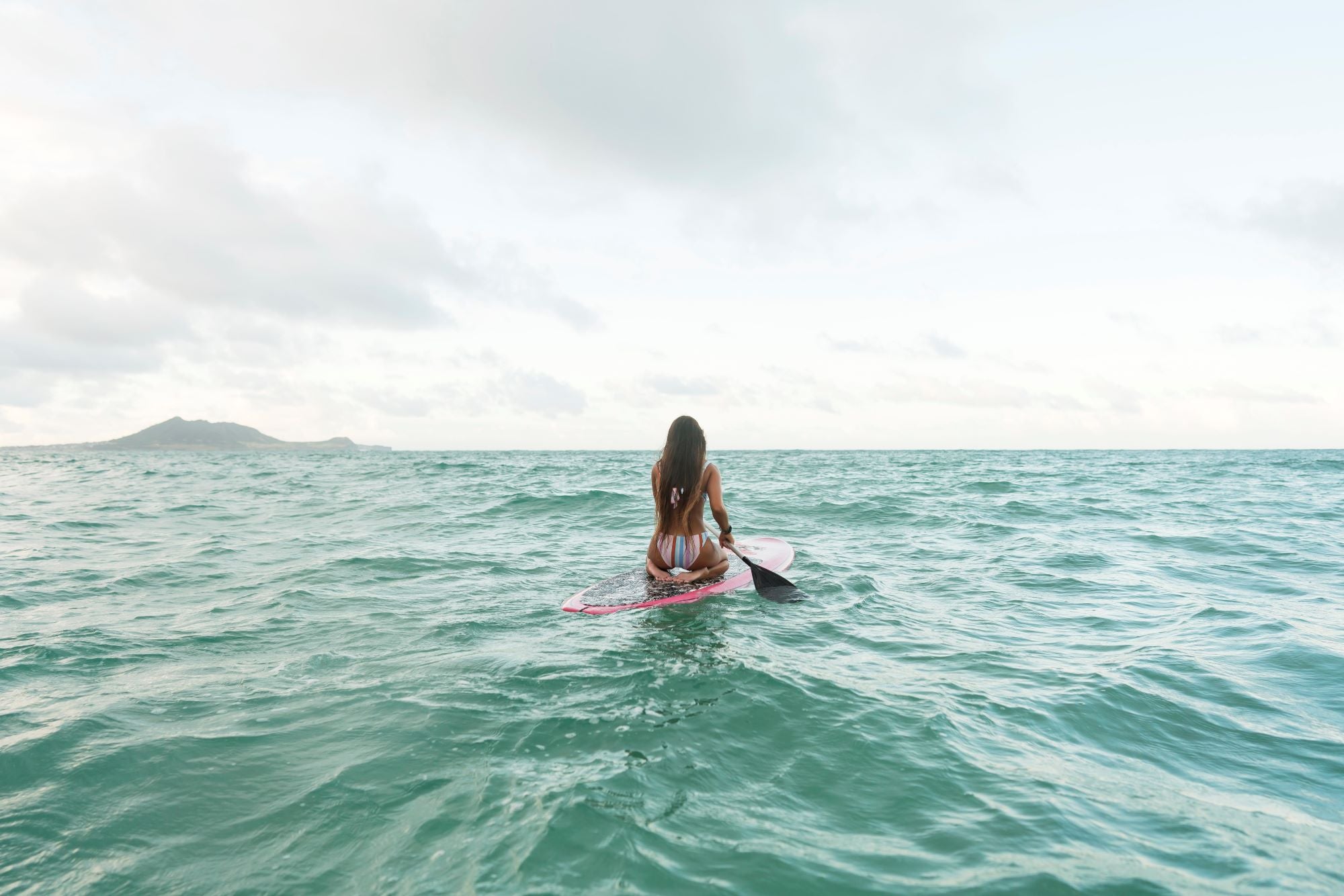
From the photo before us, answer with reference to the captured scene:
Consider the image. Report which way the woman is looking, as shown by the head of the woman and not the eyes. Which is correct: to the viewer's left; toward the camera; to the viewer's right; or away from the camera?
away from the camera

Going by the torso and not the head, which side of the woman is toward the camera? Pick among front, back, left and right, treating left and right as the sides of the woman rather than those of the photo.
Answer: back
